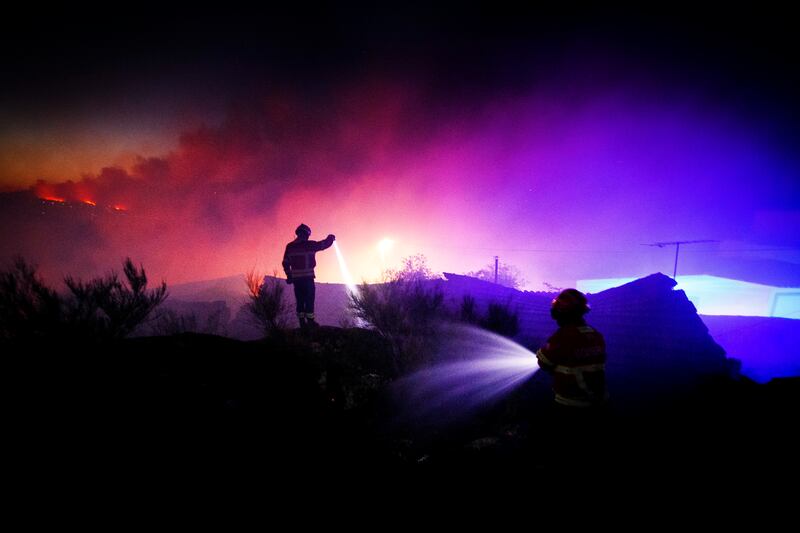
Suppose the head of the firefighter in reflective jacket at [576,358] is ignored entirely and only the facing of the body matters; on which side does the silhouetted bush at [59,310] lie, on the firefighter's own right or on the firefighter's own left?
on the firefighter's own left

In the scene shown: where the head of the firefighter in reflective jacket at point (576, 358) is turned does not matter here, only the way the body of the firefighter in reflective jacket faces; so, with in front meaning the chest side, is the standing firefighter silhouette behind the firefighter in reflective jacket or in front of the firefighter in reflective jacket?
in front

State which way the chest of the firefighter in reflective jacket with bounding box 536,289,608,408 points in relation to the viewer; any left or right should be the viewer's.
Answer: facing away from the viewer and to the left of the viewer

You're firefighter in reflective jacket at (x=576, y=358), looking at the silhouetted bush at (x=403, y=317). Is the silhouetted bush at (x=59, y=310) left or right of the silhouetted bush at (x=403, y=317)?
left

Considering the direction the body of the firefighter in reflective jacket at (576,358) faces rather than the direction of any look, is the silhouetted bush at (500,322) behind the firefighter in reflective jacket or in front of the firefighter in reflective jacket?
in front

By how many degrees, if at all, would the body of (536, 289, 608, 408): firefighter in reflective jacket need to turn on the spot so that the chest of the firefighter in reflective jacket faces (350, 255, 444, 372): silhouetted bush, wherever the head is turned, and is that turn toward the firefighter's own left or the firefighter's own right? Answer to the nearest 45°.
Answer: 0° — they already face it

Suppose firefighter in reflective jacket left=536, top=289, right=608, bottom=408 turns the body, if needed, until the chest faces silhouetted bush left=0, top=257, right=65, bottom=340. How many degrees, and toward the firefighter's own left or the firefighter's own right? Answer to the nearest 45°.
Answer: approximately 45° to the firefighter's own left
